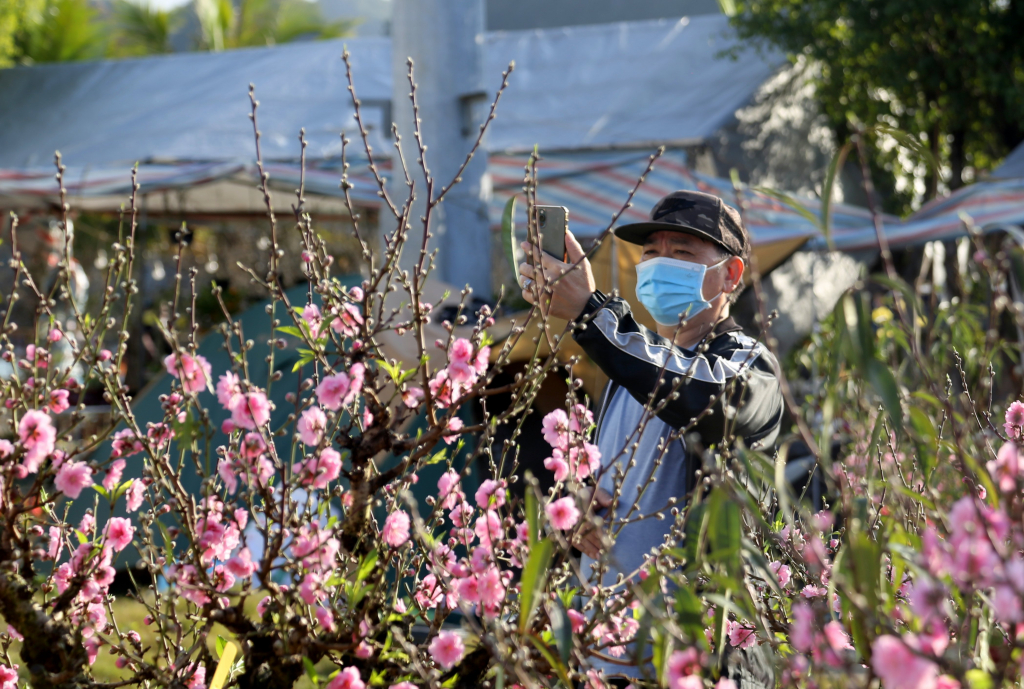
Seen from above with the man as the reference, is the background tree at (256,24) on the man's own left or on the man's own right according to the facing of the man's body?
on the man's own right

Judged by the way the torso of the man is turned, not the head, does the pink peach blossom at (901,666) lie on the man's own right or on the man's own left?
on the man's own left

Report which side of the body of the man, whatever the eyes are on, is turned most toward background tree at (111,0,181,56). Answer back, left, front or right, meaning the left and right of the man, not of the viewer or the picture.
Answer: right

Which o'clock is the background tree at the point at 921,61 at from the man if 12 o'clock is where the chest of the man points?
The background tree is roughly at 5 o'clock from the man.

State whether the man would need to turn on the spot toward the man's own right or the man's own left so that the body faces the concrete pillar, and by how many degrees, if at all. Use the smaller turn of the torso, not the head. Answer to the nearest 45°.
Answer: approximately 135° to the man's own right

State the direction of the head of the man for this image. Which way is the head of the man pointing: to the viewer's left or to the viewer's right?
to the viewer's left

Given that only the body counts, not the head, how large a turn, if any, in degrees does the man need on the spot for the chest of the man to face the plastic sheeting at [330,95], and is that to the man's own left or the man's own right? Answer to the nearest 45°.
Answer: approximately 135° to the man's own right

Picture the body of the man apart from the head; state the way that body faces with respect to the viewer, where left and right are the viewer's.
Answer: facing the viewer and to the left of the viewer

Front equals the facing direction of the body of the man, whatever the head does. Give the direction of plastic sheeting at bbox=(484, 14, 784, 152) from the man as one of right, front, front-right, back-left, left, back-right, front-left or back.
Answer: back-right
